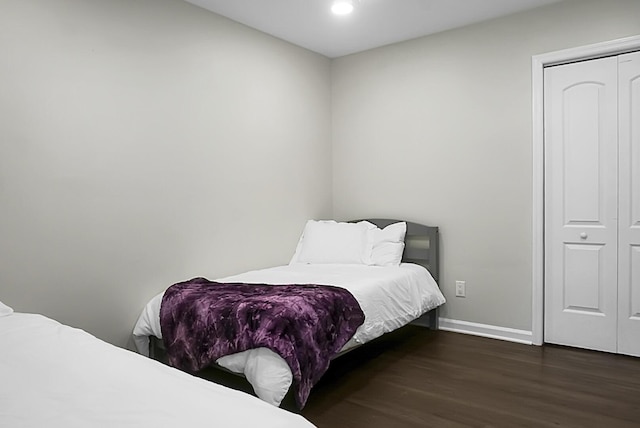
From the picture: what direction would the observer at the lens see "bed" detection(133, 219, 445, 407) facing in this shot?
facing the viewer and to the left of the viewer

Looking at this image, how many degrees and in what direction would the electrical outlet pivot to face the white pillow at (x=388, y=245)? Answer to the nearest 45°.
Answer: approximately 45° to its right

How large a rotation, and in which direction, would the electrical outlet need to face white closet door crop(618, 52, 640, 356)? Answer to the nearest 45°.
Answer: approximately 135° to its left

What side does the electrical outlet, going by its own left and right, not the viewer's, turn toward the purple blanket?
front

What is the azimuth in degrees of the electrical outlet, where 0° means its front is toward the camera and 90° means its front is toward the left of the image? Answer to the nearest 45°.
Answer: approximately 45°

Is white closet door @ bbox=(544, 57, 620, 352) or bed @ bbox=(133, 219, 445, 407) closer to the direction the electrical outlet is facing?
the bed

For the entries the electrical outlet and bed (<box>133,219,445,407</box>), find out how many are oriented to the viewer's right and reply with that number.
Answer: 0

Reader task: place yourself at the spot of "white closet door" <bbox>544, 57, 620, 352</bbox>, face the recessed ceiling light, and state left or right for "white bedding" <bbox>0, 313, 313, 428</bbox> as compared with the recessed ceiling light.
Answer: left

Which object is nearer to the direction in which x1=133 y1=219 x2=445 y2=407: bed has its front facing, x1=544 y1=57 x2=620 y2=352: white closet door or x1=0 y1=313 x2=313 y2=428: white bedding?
the white bedding

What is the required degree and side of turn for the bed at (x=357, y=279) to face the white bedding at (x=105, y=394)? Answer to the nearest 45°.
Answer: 0° — it already faces it

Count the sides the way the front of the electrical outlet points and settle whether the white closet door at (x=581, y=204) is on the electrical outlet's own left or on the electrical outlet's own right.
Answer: on the electrical outlet's own left

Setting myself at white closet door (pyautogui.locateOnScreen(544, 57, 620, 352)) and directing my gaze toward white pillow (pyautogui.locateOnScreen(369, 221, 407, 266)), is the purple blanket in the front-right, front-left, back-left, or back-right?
front-left

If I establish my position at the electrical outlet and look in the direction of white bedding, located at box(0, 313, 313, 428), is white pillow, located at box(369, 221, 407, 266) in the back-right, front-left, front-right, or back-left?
front-right
